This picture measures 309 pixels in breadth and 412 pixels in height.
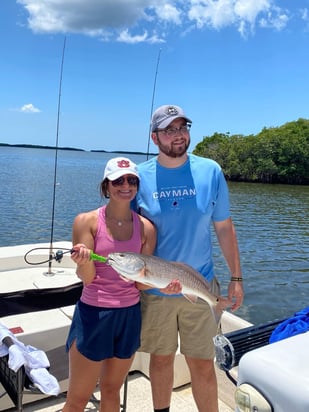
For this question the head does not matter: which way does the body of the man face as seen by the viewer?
toward the camera

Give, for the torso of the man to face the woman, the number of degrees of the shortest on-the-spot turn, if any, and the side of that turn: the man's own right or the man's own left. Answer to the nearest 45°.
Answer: approximately 45° to the man's own right

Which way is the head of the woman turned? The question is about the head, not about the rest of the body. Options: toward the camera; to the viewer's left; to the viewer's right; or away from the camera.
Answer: toward the camera
